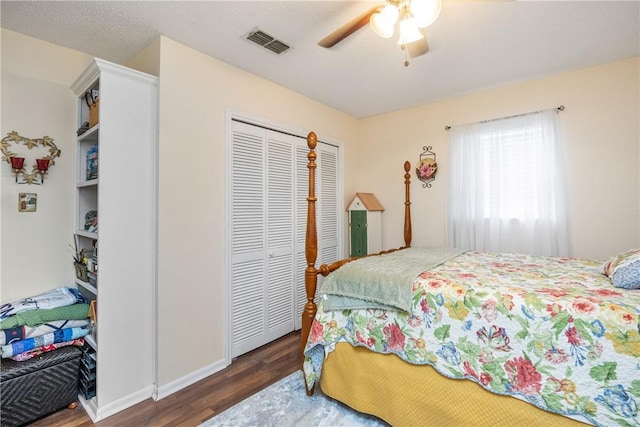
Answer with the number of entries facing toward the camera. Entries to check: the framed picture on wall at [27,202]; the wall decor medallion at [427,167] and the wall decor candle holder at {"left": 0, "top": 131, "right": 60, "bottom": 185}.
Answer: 3

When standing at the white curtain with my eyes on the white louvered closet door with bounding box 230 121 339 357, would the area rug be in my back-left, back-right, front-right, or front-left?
front-left

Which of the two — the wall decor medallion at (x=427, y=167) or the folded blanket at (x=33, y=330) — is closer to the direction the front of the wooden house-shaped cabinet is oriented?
the folded blanket

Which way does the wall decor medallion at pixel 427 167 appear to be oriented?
toward the camera

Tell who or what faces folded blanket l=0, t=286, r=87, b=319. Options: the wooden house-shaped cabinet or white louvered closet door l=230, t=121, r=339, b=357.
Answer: the wooden house-shaped cabinet

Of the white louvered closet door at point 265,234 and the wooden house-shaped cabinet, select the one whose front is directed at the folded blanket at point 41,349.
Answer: the wooden house-shaped cabinet

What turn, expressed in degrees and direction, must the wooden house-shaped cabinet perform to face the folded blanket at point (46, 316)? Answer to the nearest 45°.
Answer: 0° — it already faces it

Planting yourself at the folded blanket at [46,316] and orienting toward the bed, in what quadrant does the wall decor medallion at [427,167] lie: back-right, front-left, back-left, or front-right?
front-left

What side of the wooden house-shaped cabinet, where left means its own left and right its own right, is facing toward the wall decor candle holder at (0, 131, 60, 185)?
front

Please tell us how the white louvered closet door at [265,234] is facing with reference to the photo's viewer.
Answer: facing the viewer and to the right of the viewer

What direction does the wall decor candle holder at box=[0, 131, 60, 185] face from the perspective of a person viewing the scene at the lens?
facing the viewer

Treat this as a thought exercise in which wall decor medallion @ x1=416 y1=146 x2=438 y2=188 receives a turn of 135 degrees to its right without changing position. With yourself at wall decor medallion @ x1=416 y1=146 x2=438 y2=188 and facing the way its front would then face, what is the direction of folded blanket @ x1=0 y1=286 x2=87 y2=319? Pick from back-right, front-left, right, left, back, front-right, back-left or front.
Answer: left

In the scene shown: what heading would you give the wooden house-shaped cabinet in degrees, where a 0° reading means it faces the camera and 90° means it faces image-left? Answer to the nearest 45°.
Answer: approximately 45°

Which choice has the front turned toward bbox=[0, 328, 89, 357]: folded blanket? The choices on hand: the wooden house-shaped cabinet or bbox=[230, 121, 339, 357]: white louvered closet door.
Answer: the wooden house-shaped cabinet
